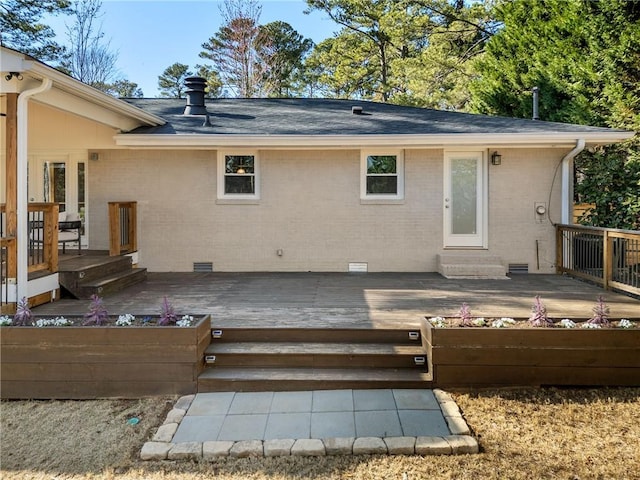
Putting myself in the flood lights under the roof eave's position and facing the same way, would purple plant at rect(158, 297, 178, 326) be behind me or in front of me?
in front

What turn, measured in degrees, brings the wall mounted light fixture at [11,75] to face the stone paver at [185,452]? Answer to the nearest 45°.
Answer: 0° — it already faces it

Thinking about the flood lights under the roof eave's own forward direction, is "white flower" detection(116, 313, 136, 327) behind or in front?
in front

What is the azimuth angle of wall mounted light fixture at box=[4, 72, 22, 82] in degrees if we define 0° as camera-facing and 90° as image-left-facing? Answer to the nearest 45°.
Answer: approximately 0°

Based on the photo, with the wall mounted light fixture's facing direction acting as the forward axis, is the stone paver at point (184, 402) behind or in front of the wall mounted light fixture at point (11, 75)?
in front

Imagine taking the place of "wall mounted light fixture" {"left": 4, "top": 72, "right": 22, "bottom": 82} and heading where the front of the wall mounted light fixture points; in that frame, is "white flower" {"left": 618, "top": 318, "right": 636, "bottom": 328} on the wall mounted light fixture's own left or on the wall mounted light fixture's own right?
on the wall mounted light fixture's own left
